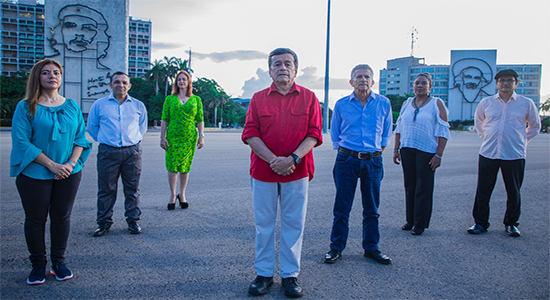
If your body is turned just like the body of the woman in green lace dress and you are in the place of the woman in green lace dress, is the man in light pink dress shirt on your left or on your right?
on your left

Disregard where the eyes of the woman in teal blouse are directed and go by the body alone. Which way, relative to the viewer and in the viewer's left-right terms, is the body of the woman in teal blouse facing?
facing the viewer and to the right of the viewer

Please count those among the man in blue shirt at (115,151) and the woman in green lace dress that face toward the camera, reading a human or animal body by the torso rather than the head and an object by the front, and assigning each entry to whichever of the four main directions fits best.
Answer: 2

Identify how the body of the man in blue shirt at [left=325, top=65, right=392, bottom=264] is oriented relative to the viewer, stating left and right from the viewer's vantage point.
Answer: facing the viewer

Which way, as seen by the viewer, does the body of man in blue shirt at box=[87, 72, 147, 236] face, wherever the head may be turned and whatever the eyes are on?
toward the camera

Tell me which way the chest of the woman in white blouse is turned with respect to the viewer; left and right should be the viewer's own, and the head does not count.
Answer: facing the viewer and to the left of the viewer

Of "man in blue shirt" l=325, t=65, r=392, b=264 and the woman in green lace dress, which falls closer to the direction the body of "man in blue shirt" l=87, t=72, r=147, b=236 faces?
the man in blue shirt

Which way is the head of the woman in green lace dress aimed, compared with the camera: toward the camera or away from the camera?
toward the camera

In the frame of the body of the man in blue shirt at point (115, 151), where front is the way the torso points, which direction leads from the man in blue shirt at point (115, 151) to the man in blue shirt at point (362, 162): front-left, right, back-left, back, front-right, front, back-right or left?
front-left

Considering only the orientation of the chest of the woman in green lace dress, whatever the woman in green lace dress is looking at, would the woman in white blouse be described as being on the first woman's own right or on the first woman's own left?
on the first woman's own left

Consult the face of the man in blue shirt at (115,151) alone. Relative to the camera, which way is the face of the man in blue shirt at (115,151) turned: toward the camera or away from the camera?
toward the camera

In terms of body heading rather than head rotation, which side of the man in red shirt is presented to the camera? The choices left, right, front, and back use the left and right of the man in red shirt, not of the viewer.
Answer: front

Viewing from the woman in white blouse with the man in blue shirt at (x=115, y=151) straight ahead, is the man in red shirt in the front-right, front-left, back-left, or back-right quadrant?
front-left
